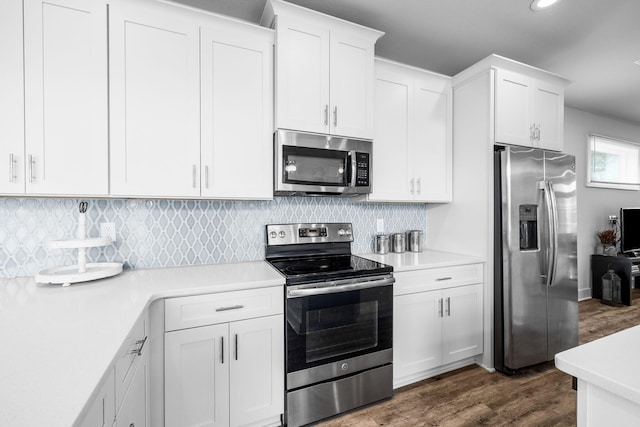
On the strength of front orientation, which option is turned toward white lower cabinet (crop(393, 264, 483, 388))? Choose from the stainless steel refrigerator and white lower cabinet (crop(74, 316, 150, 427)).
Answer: white lower cabinet (crop(74, 316, 150, 427))

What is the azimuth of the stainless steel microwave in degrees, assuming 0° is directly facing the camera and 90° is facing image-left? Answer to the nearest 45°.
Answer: approximately 315°

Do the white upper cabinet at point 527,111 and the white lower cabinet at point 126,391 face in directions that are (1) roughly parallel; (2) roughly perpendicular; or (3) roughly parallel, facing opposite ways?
roughly perpendicular

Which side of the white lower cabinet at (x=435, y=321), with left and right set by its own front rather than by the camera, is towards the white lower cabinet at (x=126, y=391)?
right

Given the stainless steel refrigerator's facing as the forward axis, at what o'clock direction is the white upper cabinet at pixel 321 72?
The white upper cabinet is roughly at 3 o'clock from the stainless steel refrigerator.

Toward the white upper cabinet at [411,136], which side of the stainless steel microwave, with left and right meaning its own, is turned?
left

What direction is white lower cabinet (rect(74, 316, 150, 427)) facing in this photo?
to the viewer's right

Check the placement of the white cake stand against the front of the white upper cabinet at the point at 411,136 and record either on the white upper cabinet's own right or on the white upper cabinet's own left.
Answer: on the white upper cabinet's own right

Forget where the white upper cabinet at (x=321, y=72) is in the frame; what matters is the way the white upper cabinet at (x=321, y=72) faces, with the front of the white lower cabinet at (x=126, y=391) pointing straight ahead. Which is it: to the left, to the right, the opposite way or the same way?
to the right

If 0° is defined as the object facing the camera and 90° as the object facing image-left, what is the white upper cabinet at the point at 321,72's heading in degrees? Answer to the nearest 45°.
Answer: approximately 315°

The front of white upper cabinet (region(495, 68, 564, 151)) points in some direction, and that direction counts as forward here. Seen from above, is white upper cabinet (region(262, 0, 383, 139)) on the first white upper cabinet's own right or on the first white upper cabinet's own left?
on the first white upper cabinet's own right
